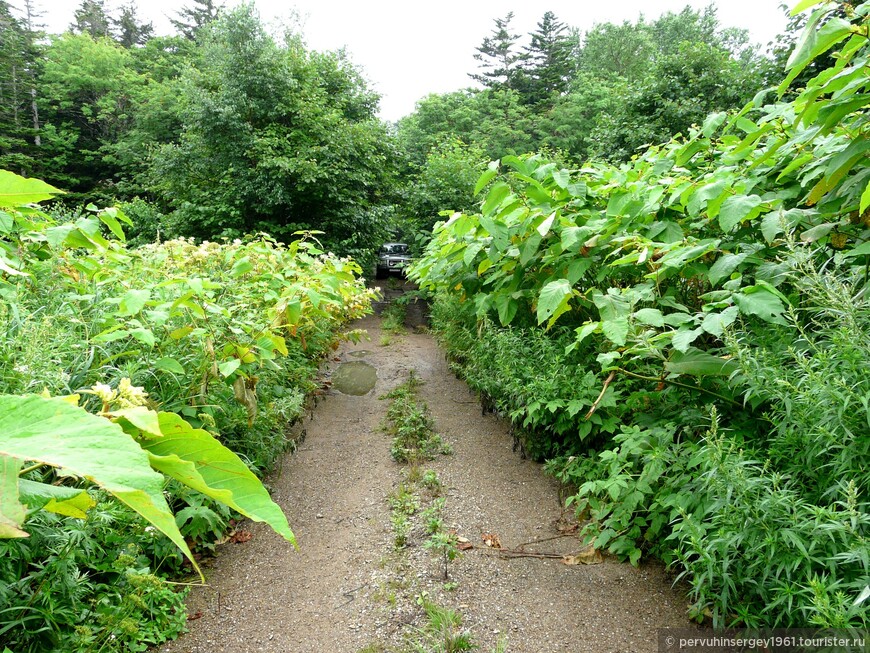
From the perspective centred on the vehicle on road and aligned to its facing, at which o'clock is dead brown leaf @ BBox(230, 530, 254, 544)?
The dead brown leaf is roughly at 12 o'clock from the vehicle on road.

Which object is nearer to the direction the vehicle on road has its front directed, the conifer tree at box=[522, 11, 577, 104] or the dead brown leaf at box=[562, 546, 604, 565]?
the dead brown leaf

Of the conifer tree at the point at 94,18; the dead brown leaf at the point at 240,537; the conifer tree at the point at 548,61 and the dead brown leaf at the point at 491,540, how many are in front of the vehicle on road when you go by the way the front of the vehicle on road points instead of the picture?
2

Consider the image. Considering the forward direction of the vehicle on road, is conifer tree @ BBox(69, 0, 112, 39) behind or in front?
behind

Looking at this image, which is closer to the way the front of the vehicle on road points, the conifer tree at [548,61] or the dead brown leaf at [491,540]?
the dead brown leaf

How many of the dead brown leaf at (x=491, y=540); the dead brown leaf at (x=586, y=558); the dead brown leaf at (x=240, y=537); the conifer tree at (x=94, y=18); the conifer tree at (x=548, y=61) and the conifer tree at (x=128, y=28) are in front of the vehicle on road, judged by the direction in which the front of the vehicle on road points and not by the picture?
3

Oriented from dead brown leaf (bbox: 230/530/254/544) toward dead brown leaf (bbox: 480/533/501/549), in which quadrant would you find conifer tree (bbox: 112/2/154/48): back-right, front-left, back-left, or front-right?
back-left

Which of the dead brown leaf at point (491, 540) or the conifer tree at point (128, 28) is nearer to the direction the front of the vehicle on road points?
the dead brown leaf

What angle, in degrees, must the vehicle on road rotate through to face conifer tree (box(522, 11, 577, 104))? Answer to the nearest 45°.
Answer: approximately 135° to its left

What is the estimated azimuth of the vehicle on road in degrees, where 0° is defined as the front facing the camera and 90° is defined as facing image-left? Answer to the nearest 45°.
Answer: approximately 0°

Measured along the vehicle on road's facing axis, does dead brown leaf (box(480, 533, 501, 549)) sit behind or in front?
in front

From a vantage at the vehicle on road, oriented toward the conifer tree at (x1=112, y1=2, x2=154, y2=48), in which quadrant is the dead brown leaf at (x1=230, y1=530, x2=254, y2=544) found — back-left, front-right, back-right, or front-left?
back-left

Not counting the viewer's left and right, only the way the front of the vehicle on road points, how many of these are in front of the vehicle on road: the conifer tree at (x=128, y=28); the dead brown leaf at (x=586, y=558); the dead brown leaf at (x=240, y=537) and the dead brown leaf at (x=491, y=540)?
3

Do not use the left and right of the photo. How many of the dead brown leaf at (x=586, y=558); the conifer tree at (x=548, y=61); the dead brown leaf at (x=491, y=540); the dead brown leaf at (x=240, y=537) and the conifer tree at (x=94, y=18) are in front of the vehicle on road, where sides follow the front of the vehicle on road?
3

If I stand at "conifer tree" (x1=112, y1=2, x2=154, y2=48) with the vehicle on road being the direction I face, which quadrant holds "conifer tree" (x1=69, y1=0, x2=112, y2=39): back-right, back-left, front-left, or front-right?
back-right

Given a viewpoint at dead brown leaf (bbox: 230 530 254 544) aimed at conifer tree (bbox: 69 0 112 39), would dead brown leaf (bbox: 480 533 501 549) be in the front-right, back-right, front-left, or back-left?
back-right
